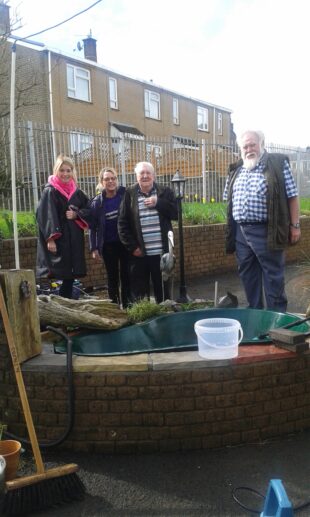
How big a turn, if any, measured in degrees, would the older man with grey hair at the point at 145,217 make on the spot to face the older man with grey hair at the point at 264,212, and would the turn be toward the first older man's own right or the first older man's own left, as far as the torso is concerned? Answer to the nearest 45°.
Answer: approximately 45° to the first older man's own left

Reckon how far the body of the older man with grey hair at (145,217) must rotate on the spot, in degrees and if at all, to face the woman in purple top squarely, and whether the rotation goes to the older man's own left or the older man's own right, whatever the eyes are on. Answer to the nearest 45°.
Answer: approximately 135° to the older man's own right

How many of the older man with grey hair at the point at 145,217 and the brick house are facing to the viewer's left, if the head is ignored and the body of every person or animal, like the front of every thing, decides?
0

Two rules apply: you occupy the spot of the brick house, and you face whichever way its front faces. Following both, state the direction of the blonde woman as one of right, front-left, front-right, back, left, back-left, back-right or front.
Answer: front-right

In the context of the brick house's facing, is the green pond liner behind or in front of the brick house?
in front

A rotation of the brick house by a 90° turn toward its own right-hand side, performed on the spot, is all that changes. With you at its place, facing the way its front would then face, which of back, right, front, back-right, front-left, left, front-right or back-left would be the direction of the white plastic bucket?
front-left

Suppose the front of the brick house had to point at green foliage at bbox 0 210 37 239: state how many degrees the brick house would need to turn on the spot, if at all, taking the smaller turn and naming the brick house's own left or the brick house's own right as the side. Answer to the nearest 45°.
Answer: approximately 45° to the brick house's own right

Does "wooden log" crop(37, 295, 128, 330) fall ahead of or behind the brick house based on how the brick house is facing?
ahead

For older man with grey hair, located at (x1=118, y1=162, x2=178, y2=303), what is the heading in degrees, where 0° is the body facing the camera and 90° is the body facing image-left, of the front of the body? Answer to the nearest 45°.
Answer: approximately 0°

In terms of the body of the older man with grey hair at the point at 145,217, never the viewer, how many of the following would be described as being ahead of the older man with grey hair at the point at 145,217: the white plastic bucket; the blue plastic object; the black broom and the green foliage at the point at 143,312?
4

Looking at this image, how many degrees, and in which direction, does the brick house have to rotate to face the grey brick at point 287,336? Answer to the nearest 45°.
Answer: approximately 45° to its right

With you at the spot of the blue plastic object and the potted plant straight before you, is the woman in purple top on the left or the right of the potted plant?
right

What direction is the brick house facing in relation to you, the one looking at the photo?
facing the viewer and to the right of the viewer

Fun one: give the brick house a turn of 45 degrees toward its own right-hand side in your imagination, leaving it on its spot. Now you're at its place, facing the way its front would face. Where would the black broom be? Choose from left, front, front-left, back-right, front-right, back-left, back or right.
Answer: front

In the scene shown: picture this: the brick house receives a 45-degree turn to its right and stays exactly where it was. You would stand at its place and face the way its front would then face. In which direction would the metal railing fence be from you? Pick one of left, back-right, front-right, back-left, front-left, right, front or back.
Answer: front
